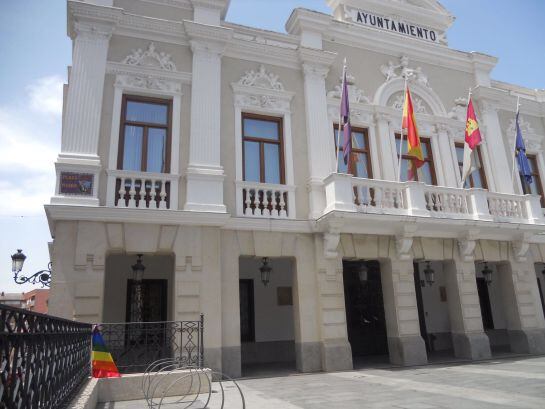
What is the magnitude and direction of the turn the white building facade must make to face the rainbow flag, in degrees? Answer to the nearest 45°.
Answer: approximately 90° to its right

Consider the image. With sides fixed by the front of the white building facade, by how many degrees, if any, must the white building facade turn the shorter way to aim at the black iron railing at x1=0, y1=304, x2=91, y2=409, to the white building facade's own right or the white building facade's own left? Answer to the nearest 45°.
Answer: approximately 45° to the white building facade's own right
